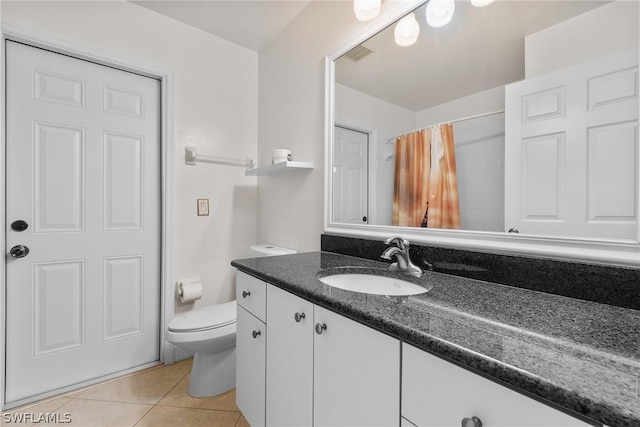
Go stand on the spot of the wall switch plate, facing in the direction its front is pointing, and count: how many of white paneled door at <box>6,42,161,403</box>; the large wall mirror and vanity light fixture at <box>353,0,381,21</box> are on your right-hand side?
1

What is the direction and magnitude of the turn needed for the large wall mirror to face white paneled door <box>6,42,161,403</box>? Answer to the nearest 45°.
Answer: approximately 45° to its right

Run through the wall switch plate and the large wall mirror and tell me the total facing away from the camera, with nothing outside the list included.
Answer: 0

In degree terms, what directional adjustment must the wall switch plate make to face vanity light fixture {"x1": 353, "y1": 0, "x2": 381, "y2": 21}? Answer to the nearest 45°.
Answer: approximately 45° to its left

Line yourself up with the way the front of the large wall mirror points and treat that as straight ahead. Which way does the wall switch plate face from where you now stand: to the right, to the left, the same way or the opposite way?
to the left

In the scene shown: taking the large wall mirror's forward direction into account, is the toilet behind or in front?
in front

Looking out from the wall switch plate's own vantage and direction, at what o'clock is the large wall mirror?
The large wall mirror is roughly at 11 o'clock from the wall switch plate.

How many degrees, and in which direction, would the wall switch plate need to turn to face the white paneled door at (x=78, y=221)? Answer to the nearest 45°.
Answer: approximately 90° to its right

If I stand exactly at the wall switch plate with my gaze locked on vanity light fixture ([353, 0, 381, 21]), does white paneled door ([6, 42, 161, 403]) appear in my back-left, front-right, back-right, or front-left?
back-right

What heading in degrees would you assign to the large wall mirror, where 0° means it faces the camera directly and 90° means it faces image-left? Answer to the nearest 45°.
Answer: approximately 45°
